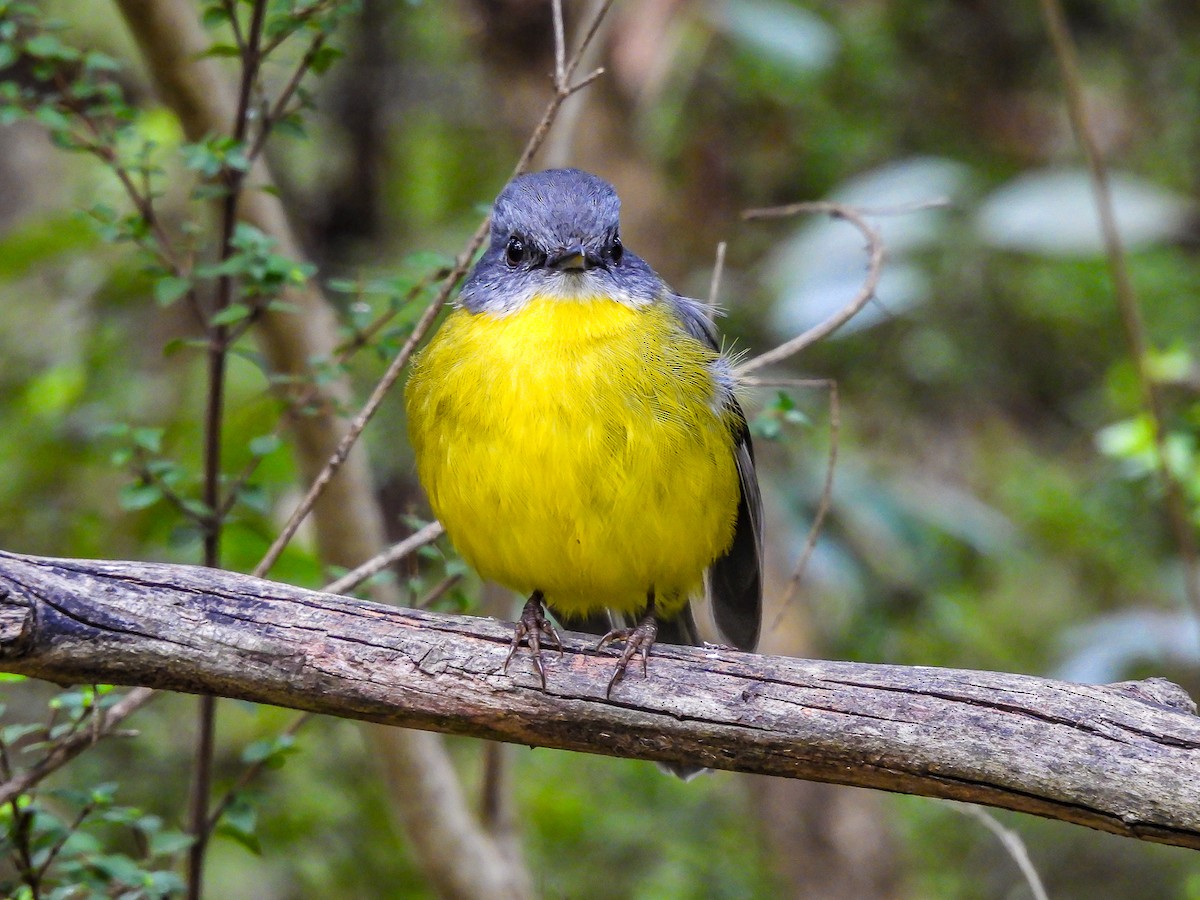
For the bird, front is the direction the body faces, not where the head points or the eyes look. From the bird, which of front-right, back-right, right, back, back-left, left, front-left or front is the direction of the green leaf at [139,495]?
right

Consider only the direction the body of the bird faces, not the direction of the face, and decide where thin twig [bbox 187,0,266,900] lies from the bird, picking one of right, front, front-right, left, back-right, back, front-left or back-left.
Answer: right

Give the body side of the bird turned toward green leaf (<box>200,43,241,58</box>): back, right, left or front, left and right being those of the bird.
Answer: right

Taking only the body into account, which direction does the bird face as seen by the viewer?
toward the camera

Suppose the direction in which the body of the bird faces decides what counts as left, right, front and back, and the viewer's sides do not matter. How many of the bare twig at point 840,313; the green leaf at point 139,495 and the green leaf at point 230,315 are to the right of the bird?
2

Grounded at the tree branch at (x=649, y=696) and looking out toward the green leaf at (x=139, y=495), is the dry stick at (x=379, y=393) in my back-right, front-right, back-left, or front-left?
front-right
